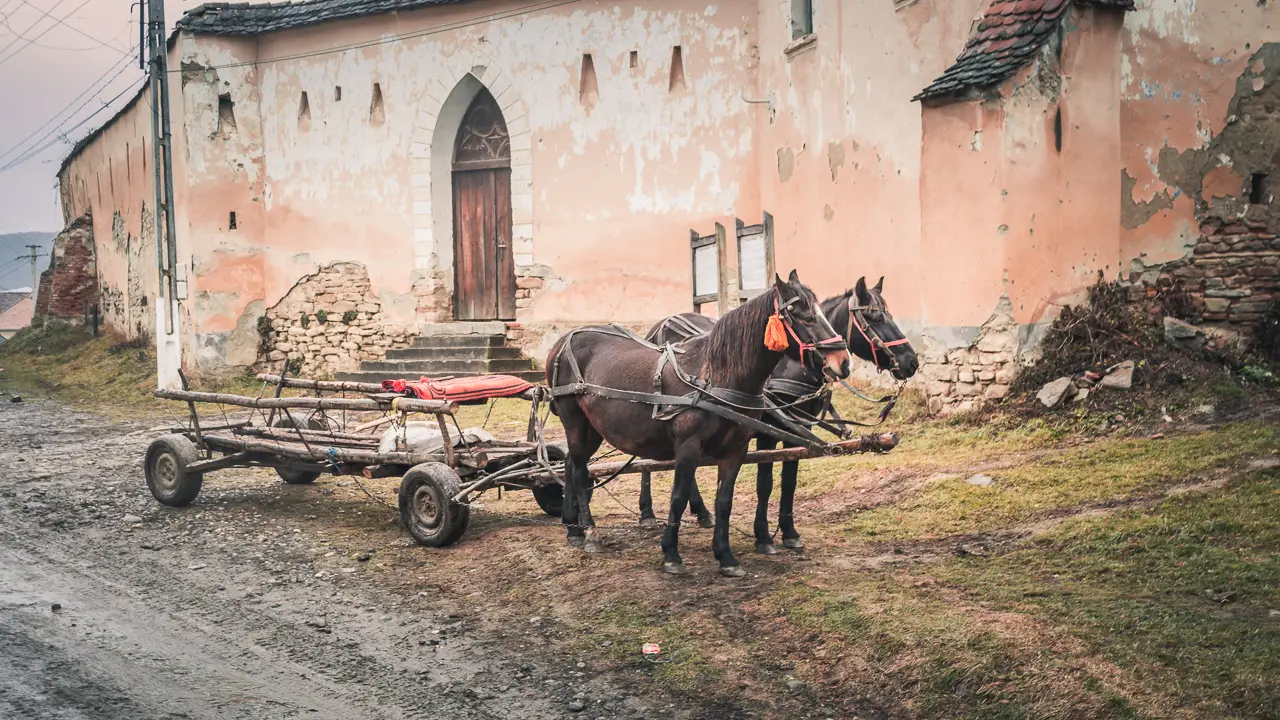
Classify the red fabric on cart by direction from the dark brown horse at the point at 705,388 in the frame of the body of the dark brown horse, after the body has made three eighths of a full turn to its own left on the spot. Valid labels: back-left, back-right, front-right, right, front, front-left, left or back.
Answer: front-left

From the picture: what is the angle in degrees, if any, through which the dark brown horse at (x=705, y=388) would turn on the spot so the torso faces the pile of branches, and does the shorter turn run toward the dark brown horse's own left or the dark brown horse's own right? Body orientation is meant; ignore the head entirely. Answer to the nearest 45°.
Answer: approximately 90° to the dark brown horse's own left

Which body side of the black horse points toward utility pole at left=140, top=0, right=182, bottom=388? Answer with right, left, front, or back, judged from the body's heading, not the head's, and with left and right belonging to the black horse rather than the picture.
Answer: back

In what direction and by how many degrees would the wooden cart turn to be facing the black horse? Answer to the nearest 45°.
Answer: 0° — it already faces it

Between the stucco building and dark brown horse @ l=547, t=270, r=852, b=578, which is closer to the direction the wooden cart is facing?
the dark brown horse

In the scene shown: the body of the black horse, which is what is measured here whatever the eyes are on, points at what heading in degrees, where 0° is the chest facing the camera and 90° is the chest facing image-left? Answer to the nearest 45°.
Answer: approximately 315°

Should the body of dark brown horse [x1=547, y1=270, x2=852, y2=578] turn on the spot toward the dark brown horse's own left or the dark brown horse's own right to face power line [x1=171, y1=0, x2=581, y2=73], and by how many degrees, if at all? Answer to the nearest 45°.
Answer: approximately 135° to the dark brown horse's own left

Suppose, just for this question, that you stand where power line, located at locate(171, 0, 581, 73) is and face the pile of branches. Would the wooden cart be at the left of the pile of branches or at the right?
right

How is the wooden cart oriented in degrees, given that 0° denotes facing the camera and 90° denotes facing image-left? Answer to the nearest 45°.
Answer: approximately 315°
